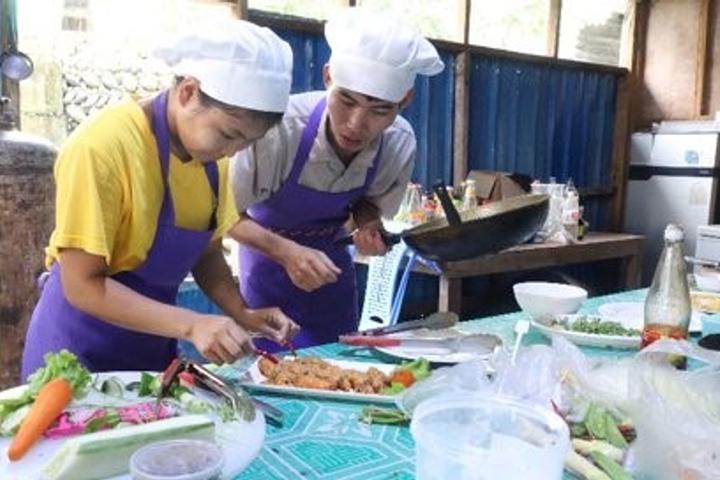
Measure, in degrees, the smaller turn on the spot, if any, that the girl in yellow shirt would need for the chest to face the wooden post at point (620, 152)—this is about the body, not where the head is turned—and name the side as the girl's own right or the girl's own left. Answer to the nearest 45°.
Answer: approximately 90° to the girl's own left

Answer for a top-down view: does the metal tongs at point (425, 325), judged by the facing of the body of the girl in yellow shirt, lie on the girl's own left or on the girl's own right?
on the girl's own left

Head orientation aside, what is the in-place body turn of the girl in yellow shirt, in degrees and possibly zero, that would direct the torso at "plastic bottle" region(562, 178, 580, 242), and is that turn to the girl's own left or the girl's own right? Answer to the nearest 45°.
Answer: approximately 90° to the girl's own left

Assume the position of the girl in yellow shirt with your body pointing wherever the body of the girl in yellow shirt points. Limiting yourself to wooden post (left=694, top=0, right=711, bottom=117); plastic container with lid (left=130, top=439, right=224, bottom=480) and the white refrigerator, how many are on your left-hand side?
2

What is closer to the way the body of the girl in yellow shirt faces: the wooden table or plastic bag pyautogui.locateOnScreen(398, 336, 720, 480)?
the plastic bag

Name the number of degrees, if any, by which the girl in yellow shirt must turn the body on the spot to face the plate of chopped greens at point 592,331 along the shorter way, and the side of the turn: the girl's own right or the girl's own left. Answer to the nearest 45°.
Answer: approximately 45° to the girl's own left

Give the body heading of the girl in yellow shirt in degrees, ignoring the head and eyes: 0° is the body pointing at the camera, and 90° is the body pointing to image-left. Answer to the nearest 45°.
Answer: approximately 315°

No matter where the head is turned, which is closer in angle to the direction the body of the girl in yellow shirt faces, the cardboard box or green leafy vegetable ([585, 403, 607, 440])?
the green leafy vegetable

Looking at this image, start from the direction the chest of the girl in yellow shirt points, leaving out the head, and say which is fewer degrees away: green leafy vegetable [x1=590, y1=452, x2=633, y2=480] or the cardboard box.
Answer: the green leafy vegetable

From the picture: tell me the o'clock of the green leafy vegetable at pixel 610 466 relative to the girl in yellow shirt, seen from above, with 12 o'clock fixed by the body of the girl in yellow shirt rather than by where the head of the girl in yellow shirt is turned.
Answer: The green leafy vegetable is roughly at 12 o'clock from the girl in yellow shirt.
